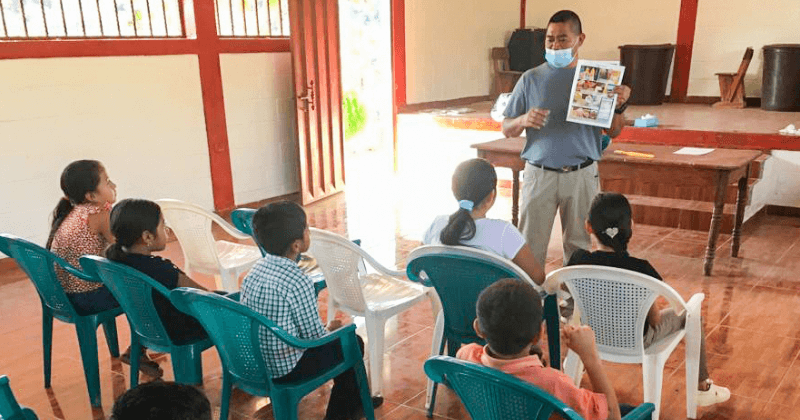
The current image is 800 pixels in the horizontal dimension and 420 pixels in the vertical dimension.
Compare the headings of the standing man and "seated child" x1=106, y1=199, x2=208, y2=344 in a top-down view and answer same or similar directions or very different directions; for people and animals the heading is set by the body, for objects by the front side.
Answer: very different directions

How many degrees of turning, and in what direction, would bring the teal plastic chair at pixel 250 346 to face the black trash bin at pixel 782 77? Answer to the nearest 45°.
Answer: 0° — it already faces it

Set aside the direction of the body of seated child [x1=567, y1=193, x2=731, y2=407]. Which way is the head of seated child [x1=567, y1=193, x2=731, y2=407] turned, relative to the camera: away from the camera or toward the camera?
away from the camera

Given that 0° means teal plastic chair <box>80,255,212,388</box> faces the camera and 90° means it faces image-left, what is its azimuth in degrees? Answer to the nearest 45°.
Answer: approximately 225°

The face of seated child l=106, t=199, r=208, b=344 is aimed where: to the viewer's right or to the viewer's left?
to the viewer's right

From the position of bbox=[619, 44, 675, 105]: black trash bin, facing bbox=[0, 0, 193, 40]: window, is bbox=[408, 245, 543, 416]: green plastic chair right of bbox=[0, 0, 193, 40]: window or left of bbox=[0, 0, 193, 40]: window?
left

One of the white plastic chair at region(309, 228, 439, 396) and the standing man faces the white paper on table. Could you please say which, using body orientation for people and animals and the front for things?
the white plastic chair

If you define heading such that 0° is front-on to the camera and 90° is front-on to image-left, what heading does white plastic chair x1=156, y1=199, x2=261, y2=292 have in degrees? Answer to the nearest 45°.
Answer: approximately 225°

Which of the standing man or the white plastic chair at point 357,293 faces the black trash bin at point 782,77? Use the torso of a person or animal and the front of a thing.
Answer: the white plastic chair

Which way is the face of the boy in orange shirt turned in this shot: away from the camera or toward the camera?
away from the camera
